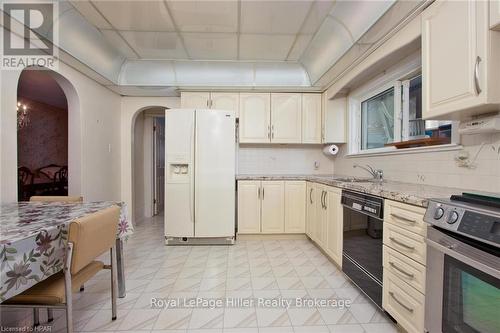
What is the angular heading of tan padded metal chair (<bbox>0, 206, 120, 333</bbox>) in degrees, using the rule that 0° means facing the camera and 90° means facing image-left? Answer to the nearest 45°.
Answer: approximately 135°

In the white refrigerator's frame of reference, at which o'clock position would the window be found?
The window is roughly at 10 o'clock from the white refrigerator.

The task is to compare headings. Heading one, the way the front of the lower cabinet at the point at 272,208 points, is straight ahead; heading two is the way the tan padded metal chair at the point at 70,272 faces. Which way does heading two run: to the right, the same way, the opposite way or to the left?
to the right

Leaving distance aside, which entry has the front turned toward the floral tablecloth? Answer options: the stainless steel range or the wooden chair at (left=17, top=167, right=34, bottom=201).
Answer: the stainless steel range

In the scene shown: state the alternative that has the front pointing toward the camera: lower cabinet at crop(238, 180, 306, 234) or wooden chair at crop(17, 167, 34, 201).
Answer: the lower cabinet

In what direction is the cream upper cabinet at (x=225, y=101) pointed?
toward the camera

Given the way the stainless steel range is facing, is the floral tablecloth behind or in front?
in front

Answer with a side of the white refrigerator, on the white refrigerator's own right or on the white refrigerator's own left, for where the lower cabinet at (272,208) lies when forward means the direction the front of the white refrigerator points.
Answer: on the white refrigerator's own left

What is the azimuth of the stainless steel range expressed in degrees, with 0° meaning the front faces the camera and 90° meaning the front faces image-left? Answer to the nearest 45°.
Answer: approximately 45°

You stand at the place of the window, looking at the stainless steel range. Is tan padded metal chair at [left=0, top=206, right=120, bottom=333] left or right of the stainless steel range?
right

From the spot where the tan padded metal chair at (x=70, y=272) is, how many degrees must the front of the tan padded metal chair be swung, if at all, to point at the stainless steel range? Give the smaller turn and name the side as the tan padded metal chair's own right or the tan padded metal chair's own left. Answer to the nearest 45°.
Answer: approximately 180°

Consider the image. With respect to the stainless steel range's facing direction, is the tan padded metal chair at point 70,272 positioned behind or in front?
in front

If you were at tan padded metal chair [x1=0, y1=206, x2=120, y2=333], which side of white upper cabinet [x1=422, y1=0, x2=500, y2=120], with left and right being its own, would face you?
front

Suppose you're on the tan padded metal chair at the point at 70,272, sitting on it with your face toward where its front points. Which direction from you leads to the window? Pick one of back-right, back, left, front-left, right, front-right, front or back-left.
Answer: back-right

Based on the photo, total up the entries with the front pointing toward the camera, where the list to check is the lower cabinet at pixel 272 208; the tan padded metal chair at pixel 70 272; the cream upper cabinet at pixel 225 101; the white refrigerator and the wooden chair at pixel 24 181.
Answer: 3

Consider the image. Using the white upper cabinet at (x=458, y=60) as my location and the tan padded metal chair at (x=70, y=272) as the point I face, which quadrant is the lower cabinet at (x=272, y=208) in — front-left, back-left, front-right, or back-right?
front-right

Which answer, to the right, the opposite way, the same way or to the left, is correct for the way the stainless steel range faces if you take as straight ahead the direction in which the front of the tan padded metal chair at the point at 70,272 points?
the same way

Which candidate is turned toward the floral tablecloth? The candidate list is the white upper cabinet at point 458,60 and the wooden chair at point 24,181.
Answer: the white upper cabinet

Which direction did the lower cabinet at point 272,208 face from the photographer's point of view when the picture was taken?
facing the viewer

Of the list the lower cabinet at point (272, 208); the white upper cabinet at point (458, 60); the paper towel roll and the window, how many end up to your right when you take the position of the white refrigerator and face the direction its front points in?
0
